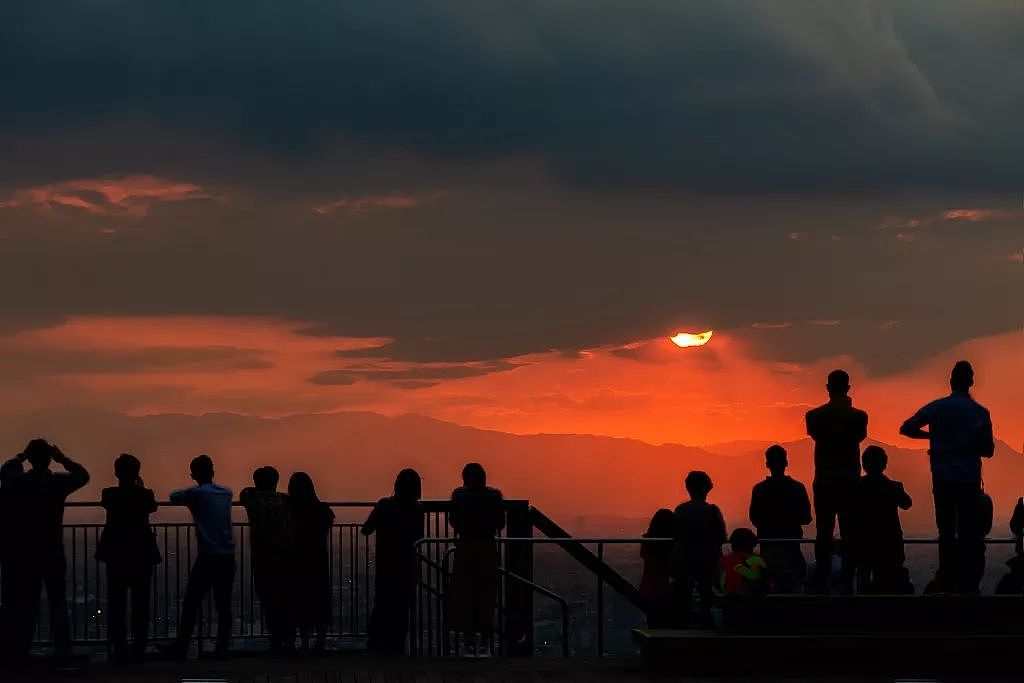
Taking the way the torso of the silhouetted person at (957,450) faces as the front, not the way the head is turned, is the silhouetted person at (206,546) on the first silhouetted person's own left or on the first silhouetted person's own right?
on the first silhouetted person's own left

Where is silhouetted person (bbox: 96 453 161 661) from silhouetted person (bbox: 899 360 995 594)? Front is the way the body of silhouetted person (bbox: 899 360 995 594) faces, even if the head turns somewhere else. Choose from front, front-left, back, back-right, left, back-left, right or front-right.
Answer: left

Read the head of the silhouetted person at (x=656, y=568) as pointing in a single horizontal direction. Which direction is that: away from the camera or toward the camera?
away from the camera

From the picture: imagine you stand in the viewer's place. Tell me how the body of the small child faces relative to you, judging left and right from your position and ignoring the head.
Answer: facing away from the viewer

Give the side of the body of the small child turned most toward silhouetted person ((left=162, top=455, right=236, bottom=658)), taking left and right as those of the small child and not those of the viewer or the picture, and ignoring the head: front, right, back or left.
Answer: left

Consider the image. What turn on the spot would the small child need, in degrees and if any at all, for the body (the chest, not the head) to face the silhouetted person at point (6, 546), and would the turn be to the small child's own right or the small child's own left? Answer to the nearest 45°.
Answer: approximately 90° to the small child's own left

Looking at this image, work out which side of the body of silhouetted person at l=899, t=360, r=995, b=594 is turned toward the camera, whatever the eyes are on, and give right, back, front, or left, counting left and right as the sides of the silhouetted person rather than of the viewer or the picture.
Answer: back

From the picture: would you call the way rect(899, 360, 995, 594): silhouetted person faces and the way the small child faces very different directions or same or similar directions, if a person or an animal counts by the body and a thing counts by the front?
same or similar directions

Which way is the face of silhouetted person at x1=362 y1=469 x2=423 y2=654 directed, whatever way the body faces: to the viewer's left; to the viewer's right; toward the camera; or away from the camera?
away from the camera

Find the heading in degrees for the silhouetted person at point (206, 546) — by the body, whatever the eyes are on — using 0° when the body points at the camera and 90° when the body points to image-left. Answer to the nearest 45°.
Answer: approximately 135°

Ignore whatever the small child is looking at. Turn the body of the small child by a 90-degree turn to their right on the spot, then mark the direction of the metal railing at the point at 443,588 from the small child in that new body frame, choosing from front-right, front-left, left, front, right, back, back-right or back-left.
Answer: back-left

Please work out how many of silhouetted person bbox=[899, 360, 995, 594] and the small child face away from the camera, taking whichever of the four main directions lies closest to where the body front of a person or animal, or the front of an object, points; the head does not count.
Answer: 2

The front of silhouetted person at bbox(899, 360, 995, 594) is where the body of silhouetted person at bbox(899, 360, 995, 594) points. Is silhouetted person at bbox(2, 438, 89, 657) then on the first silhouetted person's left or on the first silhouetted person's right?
on the first silhouetted person's left
